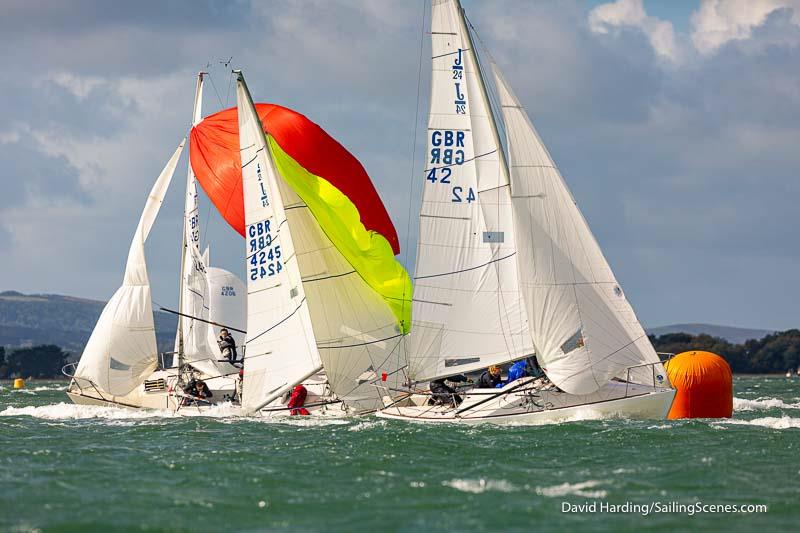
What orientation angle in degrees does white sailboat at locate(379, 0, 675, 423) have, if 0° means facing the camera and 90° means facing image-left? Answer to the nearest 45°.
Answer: approximately 270°

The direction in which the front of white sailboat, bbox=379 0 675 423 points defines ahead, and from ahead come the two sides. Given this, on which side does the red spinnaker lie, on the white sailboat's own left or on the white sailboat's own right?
on the white sailboat's own left

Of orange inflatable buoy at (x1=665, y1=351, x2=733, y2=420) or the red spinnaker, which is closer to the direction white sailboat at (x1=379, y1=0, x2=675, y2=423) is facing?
the orange inflatable buoy

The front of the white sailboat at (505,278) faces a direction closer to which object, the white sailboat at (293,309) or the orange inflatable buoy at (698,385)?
the orange inflatable buoy

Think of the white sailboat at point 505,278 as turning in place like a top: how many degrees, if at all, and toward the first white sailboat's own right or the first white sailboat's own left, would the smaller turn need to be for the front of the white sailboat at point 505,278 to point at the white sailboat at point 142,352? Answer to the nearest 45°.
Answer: approximately 135° to the first white sailboat's own left

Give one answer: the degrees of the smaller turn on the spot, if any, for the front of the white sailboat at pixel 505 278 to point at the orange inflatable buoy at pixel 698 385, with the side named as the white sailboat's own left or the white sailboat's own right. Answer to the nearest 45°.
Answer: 0° — it already faces it

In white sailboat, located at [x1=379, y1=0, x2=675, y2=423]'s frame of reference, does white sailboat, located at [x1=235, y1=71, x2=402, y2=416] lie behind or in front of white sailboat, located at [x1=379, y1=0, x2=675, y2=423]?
behind

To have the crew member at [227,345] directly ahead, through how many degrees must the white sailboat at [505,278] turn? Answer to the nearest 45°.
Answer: approximately 135° to its left
